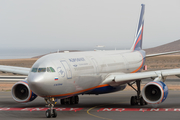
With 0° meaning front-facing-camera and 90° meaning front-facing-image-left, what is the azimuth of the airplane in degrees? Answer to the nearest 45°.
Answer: approximately 45°
